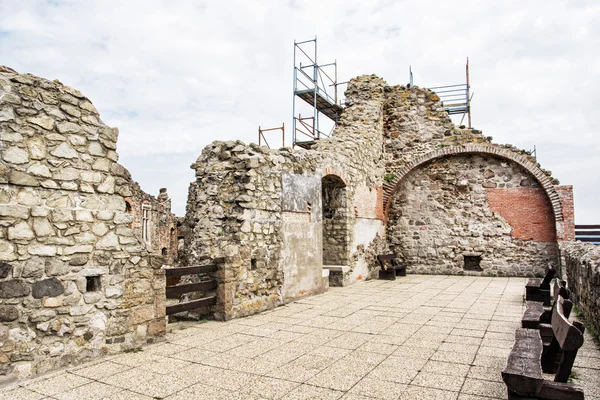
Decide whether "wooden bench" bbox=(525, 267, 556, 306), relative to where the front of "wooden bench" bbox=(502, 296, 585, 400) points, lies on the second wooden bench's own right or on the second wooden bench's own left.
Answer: on the second wooden bench's own right

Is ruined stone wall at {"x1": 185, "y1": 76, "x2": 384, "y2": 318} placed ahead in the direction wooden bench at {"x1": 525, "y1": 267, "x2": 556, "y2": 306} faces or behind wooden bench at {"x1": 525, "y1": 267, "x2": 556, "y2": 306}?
ahead

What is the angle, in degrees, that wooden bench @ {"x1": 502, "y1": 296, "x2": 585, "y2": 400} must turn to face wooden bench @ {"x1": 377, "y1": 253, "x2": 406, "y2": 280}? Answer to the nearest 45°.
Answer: approximately 45° to its right

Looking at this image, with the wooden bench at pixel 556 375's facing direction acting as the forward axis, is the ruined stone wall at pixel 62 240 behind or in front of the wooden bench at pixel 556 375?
in front

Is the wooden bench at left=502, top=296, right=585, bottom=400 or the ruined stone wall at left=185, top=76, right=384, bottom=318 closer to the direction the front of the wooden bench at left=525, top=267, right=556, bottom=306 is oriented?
the ruined stone wall

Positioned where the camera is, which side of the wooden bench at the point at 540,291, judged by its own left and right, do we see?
left

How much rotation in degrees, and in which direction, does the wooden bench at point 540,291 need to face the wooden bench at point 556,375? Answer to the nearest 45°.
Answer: approximately 90° to its left

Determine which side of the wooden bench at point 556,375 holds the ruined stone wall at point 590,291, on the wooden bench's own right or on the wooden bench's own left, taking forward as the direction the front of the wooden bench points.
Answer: on the wooden bench's own right

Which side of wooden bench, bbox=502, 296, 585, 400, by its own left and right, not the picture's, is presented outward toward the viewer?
left

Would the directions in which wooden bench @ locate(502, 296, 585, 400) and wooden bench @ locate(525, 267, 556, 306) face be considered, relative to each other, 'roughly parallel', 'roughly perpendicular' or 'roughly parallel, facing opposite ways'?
roughly parallel

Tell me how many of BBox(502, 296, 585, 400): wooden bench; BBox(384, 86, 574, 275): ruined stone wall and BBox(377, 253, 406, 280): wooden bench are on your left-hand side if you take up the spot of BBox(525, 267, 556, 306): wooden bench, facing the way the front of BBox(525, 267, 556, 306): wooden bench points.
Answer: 1

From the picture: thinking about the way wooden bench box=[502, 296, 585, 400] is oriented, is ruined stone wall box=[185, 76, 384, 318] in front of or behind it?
in front

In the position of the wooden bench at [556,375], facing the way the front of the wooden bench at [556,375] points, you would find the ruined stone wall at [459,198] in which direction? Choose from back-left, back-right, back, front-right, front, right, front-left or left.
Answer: right

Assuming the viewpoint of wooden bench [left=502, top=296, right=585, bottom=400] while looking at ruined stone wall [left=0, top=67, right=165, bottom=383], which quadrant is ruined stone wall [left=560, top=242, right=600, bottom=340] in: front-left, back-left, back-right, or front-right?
back-right

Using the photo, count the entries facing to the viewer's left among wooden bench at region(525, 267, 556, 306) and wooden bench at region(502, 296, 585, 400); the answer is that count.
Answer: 2
